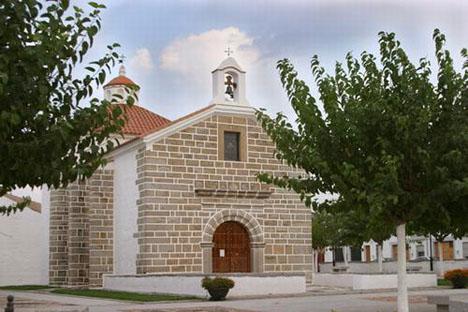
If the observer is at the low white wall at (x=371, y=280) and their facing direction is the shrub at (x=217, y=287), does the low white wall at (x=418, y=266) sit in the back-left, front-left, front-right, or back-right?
back-right

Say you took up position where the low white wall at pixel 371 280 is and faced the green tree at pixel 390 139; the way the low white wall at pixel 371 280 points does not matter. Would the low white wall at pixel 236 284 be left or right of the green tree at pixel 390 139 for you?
right

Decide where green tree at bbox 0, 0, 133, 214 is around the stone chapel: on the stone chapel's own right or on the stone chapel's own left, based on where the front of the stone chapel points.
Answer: on the stone chapel's own right

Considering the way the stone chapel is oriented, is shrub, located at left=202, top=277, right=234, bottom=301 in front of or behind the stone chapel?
in front

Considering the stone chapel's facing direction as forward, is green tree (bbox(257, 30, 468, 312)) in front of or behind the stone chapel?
in front

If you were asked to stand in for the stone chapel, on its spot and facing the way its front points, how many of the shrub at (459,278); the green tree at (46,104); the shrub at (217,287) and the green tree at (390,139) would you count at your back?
0

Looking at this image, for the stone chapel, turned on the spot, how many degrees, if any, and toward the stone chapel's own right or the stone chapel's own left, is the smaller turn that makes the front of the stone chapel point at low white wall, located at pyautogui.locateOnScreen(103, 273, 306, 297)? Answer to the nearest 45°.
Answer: approximately 45° to the stone chapel's own right

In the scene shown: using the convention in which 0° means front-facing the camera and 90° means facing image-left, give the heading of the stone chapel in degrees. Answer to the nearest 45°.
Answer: approximately 315°

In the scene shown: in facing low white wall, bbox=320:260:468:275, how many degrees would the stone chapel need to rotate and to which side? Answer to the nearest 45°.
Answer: approximately 90° to its left

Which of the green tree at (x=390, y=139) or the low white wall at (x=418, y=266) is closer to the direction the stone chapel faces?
the green tree

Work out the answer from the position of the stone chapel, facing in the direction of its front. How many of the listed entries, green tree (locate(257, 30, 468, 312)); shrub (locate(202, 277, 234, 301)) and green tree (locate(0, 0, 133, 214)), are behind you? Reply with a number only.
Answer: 0

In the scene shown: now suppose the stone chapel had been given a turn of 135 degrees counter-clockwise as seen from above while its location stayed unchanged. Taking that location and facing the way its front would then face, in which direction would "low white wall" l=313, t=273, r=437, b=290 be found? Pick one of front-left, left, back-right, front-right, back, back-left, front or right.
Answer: right

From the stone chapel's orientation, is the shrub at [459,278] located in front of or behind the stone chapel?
in front
